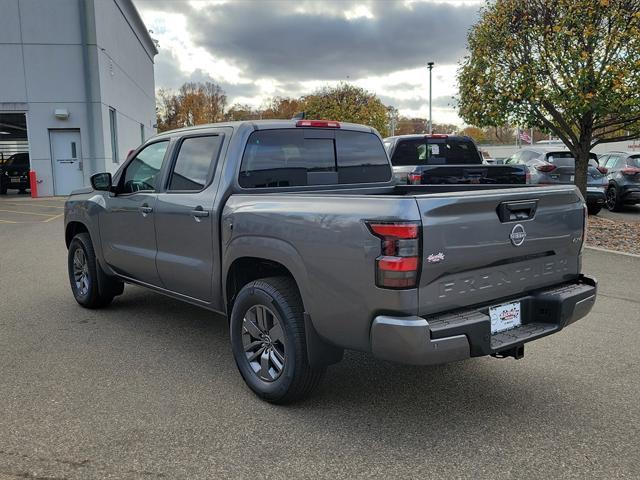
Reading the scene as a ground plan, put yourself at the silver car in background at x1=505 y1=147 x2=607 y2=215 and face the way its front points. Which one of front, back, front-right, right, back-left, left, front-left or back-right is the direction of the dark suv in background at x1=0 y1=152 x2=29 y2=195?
front-left

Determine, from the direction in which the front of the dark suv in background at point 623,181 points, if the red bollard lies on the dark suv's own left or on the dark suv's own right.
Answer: on the dark suv's own left

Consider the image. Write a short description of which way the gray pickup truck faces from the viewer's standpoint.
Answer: facing away from the viewer and to the left of the viewer

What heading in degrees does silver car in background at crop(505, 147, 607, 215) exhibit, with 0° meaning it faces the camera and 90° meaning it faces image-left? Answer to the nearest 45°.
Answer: approximately 135°

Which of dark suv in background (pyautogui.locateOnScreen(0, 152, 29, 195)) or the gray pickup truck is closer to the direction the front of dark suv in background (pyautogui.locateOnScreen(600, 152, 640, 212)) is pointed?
the dark suv in background

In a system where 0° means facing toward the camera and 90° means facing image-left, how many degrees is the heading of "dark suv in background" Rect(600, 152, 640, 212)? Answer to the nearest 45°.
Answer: approximately 135°

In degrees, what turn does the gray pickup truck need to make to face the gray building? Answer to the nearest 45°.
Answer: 0° — it already faces it

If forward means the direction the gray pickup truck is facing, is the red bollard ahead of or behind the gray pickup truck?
ahead

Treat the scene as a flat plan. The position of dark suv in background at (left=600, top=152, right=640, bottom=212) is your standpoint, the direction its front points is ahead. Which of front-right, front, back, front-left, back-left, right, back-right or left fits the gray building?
front-left

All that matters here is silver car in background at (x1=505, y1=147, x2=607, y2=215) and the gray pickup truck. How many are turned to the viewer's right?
0

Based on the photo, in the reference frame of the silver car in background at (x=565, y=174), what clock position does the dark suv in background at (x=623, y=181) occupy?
The dark suv in background is roughly at 3 o'clock from the silver car in background.

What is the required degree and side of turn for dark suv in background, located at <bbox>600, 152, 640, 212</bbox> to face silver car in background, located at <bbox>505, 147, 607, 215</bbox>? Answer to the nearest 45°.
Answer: approximately 90° to its left
